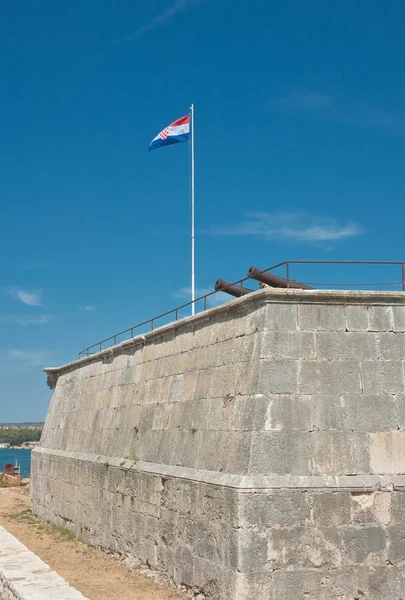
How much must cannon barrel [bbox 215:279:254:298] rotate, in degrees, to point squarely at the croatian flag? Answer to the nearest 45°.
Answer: approximately 90° to its right

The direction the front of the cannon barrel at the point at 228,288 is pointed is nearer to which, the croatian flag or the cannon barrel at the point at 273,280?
the croatian flag

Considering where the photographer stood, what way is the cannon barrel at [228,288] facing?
facing to the left of the viewer

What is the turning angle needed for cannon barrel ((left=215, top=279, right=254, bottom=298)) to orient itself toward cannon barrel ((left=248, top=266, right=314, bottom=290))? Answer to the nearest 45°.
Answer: approximately 135° to its left
